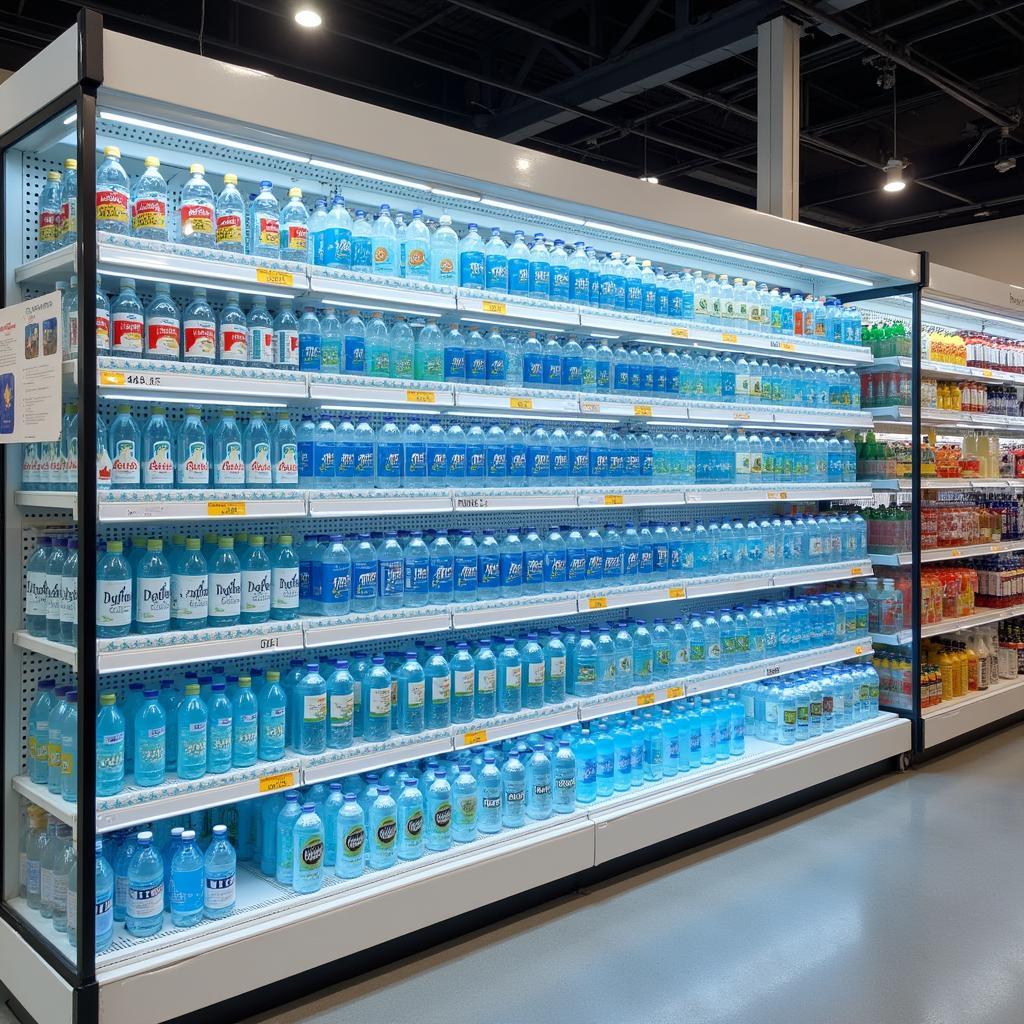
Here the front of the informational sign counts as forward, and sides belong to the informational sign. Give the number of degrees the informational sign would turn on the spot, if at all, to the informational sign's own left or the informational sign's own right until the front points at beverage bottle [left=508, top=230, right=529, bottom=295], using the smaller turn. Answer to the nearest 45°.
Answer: approximately 135° to the informational sign's own left

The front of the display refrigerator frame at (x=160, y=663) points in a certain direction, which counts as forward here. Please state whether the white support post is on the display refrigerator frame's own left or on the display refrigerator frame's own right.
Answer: on the display refrigerator frame's own left

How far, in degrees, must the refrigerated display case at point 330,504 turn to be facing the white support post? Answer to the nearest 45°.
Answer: approximately 90° to its left

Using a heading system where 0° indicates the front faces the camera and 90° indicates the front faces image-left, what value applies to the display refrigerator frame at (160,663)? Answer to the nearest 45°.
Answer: approximately 315°

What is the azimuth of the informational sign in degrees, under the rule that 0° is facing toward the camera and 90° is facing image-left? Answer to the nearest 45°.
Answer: approximately 45°

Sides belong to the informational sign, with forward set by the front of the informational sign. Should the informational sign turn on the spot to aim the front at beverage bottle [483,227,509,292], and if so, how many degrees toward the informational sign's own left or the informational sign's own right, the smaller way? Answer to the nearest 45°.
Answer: approximately 135° to the informational sign's own left
